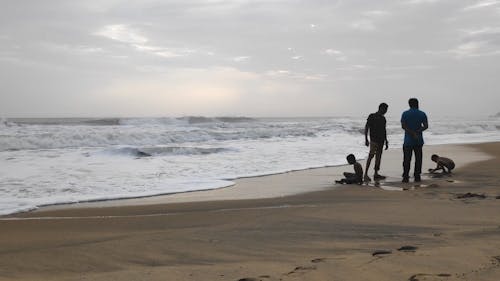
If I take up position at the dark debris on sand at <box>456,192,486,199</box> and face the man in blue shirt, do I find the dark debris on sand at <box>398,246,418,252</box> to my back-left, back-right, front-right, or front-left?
back-left

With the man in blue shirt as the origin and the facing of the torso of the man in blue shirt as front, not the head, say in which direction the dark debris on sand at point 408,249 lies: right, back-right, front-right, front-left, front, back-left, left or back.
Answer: back

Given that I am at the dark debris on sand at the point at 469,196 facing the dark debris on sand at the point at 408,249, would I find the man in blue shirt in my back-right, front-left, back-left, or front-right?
back-right

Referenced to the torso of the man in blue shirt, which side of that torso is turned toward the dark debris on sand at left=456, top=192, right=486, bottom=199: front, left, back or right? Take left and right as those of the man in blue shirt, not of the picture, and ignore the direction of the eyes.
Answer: back

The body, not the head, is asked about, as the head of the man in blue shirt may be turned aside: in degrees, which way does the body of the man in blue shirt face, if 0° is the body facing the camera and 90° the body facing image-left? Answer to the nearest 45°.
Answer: approximately 180°
